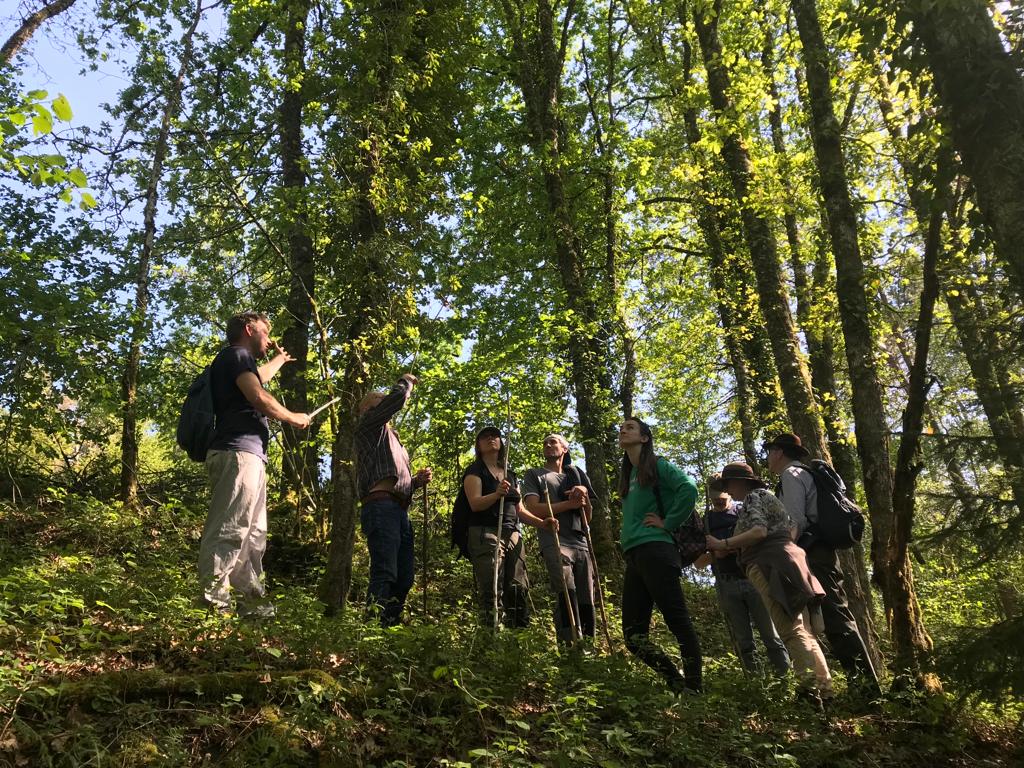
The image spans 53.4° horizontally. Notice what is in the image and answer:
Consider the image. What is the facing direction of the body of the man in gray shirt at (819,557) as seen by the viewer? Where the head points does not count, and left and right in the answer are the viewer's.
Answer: facing to the left of the viewer

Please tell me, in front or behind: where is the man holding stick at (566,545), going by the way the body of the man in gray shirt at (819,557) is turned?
in front

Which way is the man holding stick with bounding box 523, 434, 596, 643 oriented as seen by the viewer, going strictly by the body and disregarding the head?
toward the camera

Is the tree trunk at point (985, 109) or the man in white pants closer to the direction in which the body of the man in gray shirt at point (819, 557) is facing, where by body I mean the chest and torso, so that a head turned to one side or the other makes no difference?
the man in white pants

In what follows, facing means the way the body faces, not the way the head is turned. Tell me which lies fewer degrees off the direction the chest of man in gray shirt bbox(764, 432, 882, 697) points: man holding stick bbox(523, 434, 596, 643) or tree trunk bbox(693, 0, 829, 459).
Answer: the man holding stick

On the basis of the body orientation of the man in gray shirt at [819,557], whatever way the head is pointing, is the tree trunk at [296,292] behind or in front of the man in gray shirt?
in front

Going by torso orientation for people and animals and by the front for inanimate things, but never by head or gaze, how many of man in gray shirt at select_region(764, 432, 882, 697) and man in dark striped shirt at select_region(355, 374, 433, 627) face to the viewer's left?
1

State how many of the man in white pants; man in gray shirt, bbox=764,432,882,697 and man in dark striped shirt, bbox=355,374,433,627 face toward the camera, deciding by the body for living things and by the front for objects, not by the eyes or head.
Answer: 0

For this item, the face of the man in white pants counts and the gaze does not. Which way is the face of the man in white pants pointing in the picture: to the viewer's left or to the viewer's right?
to the viewer's right

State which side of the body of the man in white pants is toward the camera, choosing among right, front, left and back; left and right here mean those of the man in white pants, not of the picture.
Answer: right
